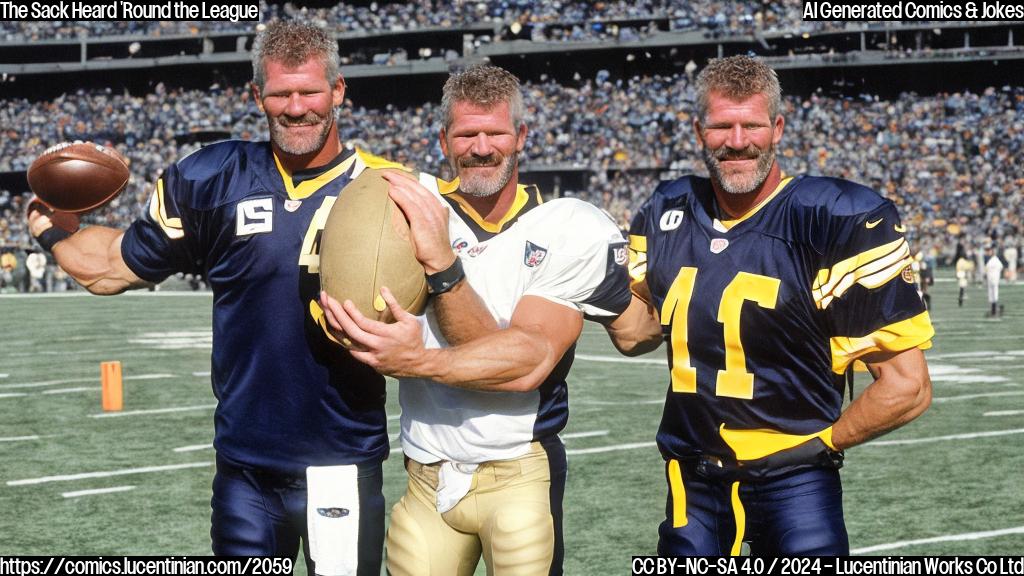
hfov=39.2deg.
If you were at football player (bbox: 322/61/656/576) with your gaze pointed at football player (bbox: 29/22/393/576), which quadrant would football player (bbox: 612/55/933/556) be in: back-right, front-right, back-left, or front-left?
back-right

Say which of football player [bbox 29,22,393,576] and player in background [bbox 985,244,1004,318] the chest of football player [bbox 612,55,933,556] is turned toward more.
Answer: the football player

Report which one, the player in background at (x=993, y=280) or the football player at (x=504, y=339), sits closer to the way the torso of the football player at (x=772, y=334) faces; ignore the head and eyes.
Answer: the football player

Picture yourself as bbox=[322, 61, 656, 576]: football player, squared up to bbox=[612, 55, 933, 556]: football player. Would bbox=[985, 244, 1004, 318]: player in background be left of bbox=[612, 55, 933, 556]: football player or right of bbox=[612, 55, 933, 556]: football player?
left

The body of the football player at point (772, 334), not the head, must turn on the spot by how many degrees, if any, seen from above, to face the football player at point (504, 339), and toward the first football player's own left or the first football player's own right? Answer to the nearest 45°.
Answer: approximately 45° to the first football player's own right

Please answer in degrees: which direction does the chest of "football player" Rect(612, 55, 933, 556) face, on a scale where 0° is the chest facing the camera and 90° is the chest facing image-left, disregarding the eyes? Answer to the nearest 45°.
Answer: approximately 45°

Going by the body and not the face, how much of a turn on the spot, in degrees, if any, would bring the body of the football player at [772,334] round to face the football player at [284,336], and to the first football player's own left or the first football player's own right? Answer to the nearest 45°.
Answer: approximately 45° to the first football player's own right
